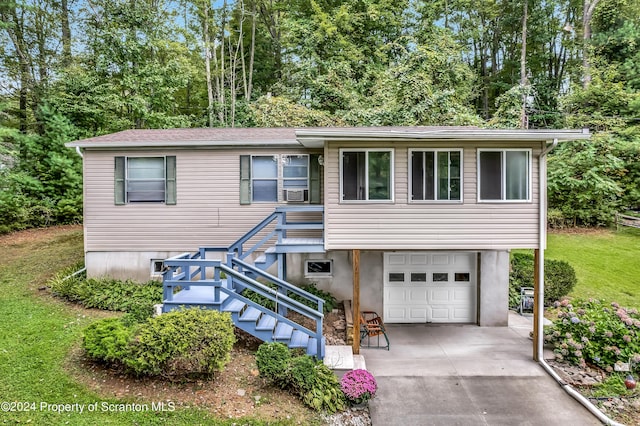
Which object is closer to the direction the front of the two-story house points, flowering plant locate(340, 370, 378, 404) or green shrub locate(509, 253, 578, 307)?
the flowering plant

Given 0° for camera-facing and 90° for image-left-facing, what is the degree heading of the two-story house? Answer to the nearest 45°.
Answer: approximately 0°

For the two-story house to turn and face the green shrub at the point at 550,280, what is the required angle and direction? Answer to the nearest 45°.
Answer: approximately 90° to its left

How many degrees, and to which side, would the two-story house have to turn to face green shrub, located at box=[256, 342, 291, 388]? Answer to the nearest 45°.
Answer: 0° — it already faces it

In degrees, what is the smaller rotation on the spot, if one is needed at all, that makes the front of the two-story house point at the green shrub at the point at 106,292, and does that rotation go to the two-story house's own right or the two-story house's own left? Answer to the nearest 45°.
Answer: approximately 90° to the two-story house's own right

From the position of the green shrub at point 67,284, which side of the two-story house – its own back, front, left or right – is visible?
right

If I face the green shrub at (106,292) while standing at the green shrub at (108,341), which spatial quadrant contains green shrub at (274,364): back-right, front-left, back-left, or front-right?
back-right

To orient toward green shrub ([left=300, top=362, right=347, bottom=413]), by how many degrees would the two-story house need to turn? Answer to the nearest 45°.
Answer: approximately 45° to its left
